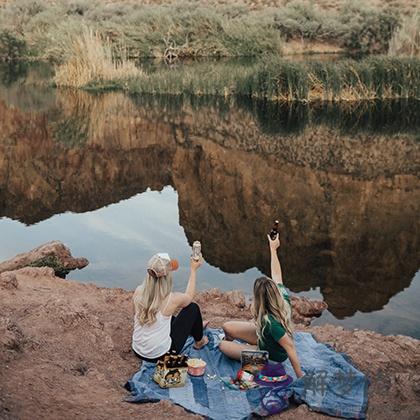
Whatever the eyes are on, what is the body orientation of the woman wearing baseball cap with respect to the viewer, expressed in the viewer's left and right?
facing away from the viewer and to the right of the viewer

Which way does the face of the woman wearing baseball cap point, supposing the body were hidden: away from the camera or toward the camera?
away from the camera

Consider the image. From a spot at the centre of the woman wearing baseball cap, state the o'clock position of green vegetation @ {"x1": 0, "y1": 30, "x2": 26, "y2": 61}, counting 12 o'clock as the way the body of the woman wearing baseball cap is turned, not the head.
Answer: The green vegetation is roughly at 10 o'clock from the woman wearing baseball cap.

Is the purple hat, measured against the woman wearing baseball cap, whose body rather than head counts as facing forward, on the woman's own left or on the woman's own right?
on the woman's own right

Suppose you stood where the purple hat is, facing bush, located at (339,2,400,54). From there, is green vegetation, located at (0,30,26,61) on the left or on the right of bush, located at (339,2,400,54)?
left
